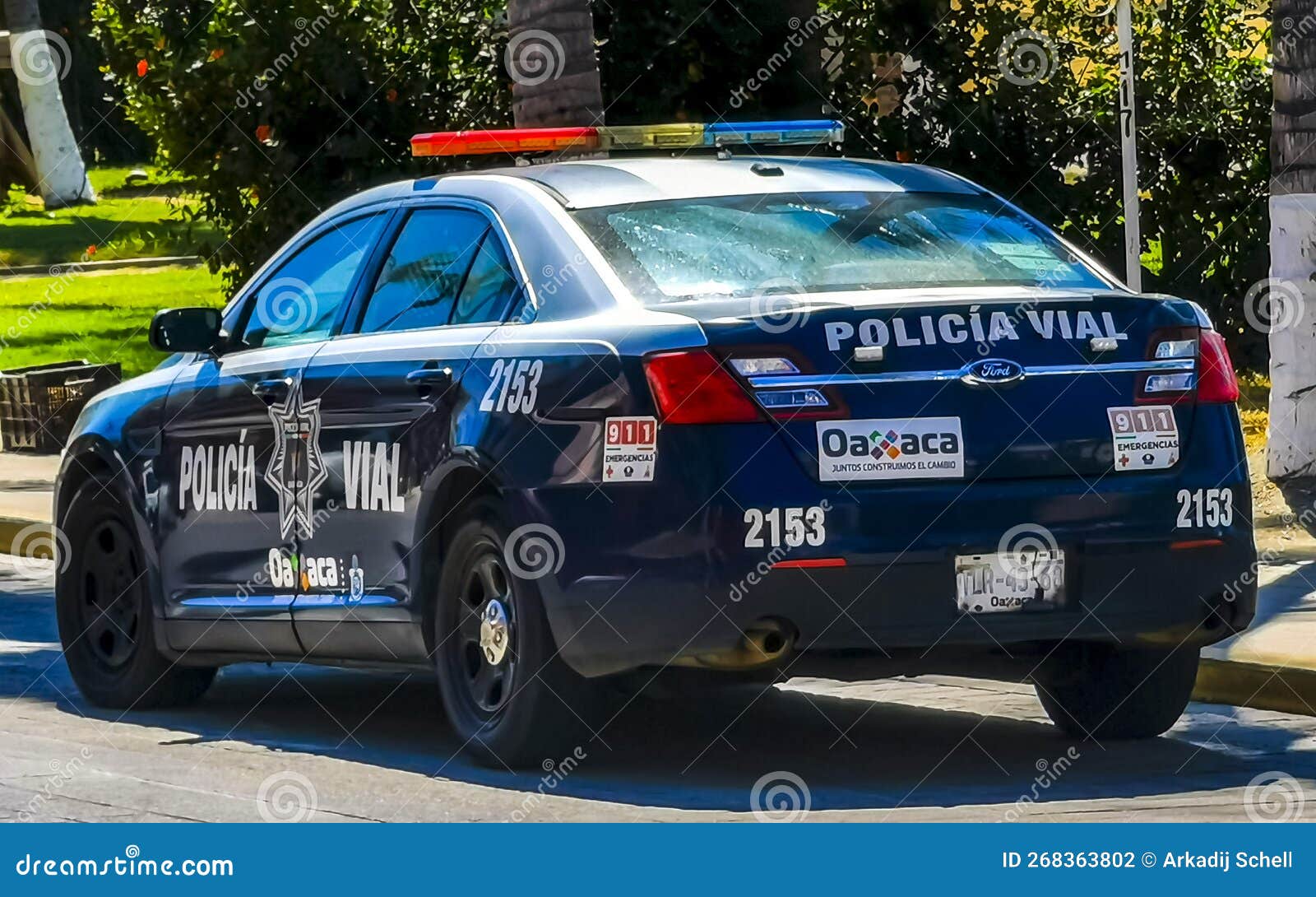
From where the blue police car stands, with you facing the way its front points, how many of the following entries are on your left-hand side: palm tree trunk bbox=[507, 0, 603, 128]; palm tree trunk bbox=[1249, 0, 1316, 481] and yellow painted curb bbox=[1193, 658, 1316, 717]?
0

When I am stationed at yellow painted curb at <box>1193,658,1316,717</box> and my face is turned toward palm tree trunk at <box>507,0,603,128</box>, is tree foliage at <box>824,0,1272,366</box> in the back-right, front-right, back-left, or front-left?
front-right

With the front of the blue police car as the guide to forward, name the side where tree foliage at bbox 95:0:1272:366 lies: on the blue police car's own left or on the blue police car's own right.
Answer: on the blue police car's own right

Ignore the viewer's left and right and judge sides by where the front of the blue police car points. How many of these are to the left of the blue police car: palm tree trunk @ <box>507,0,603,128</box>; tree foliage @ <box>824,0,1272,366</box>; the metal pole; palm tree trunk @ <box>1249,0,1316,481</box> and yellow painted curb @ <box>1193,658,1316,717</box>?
0

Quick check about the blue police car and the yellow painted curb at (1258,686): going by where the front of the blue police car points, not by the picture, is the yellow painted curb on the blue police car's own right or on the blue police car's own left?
on the blue police car's own right

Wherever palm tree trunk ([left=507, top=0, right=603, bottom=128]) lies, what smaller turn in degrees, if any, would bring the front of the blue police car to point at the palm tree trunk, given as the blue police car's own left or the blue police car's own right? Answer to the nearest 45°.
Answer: approximately 45° to the blue police car's own right

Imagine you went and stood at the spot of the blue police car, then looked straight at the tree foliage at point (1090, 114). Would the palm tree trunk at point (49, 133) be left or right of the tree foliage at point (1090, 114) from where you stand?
left

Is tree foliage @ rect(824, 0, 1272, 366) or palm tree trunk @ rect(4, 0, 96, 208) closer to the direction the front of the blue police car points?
the palm tree trunk

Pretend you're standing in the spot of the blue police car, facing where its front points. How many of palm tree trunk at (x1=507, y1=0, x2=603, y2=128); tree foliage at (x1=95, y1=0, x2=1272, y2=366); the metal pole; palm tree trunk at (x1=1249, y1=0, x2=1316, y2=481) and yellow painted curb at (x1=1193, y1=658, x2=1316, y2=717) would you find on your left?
0

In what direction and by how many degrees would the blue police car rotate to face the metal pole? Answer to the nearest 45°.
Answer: approximately 90° to its right

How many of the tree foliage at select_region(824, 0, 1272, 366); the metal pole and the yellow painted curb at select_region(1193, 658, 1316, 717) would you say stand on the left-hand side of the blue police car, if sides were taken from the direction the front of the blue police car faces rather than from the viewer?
0

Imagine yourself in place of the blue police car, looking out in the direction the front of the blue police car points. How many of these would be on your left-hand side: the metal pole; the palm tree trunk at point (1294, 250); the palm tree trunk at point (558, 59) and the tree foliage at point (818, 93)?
0

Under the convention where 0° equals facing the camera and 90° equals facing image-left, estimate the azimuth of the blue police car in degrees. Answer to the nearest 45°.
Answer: approximately 135°

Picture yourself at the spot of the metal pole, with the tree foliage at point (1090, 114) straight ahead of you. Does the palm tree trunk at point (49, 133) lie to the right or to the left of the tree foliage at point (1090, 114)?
left

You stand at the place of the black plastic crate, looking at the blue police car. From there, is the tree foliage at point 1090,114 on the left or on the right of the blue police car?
left

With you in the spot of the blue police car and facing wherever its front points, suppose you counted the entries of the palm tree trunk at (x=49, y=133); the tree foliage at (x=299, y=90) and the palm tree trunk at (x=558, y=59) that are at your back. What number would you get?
0

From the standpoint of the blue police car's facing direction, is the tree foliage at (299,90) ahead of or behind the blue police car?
ahead

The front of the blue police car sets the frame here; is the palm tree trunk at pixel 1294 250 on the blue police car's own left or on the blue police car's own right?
on the blue police car's own right
